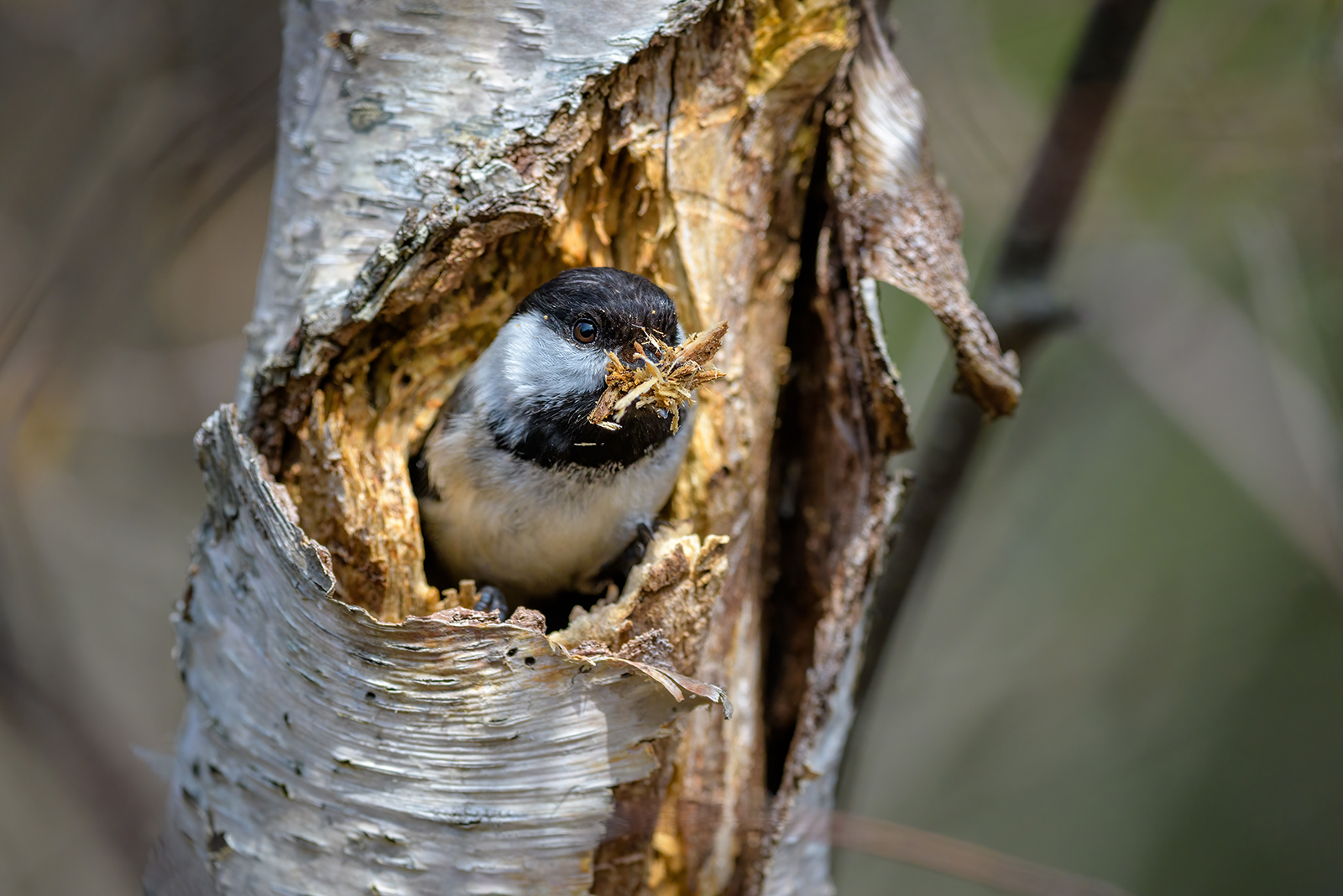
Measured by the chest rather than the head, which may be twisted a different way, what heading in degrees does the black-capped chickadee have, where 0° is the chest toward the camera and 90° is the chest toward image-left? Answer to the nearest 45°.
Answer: approximately 315°
